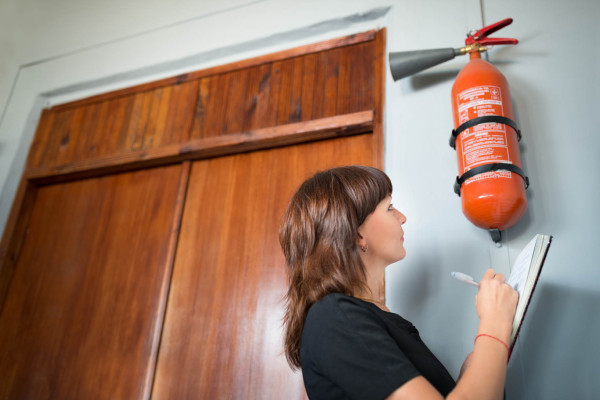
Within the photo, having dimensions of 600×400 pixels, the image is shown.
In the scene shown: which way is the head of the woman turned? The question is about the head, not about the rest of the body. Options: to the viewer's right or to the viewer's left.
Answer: to the viewer's right

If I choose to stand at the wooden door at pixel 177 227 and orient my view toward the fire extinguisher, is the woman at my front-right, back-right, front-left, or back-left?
front-right

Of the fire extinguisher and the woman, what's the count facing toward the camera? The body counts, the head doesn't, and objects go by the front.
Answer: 1

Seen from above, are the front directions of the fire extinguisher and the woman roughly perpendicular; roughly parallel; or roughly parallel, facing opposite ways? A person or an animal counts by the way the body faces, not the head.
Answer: roughly perpendicular

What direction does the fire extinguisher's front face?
toward the camera

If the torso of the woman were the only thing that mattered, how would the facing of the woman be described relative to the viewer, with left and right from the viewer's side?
facing to the right of the viewer

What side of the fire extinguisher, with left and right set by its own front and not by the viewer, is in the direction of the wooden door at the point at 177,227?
right

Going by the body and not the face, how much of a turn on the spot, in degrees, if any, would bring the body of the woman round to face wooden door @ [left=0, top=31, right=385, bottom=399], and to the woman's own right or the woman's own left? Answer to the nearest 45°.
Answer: approximately 135° to the woman's own left
